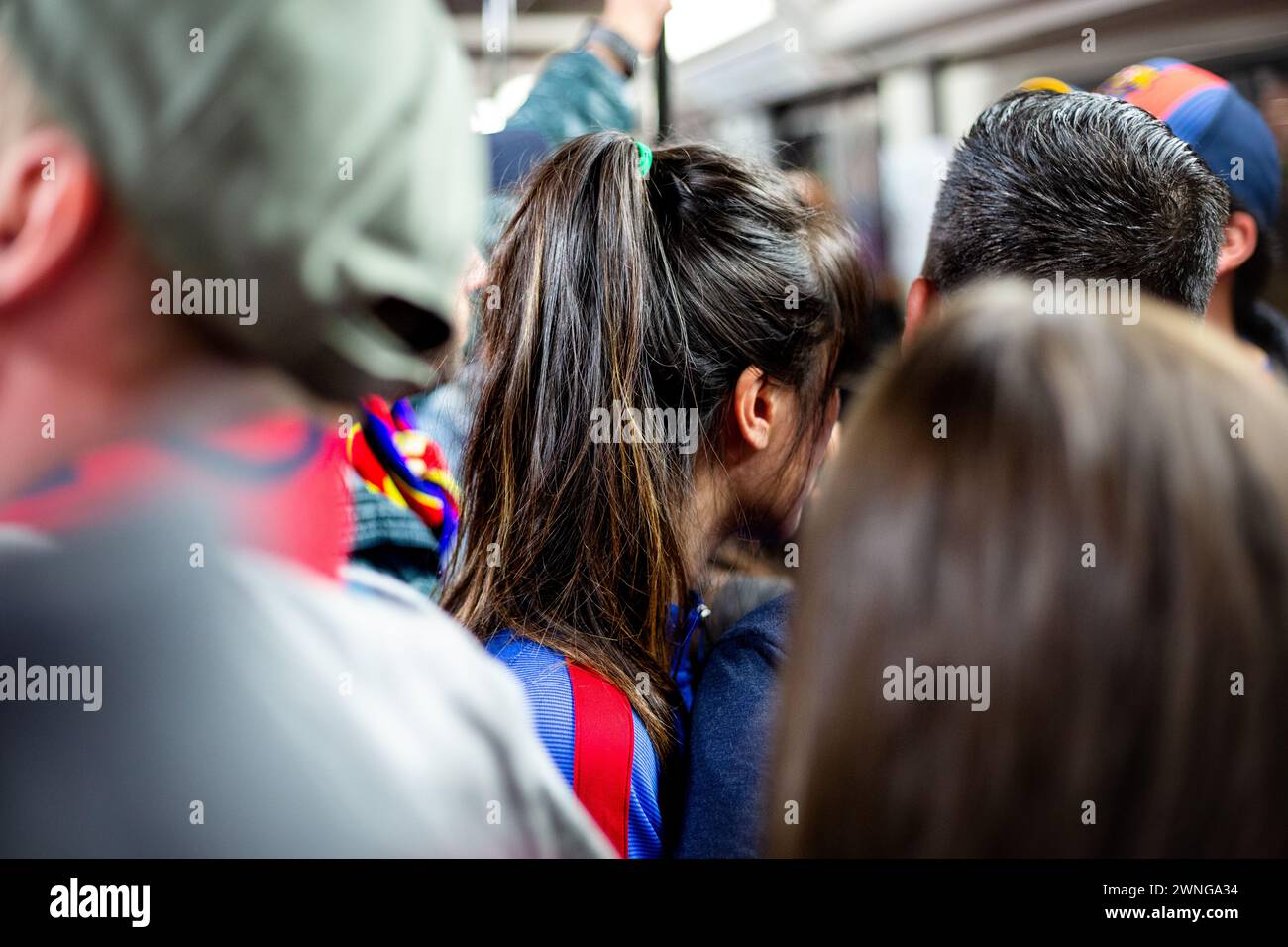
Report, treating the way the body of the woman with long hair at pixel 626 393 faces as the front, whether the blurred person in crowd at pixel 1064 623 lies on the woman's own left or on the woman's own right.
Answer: on the woman's own right

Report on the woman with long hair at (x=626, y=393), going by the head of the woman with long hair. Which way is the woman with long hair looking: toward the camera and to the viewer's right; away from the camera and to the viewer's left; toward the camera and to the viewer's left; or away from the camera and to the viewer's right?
away from the camera and to the viewer's right

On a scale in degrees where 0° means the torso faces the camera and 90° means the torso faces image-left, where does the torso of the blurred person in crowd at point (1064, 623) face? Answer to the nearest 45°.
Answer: approximately 180°

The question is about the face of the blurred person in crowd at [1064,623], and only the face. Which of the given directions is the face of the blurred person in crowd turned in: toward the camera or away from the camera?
away from the camera

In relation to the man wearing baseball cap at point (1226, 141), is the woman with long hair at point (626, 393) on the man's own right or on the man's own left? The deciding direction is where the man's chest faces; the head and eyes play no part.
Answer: on the man's own left

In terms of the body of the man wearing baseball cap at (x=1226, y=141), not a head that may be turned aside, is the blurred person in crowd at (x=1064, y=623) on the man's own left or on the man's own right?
on the man's own left
